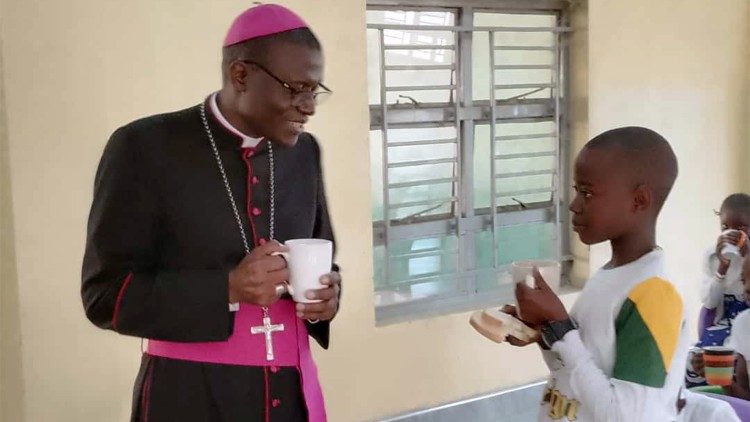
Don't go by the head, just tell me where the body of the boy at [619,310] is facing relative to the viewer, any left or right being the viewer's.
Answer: facing to the left of the viewer

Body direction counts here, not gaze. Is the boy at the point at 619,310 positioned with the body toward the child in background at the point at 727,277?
no

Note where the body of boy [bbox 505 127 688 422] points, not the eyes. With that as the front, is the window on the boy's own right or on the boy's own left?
on the boy's own right

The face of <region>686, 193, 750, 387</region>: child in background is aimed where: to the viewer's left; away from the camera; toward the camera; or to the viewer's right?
toward the camera

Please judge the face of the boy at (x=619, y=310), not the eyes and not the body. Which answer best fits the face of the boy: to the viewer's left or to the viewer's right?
to the viewer's left

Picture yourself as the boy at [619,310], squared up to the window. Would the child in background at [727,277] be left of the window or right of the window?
right

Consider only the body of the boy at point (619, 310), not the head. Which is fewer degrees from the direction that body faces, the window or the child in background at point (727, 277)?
the window
